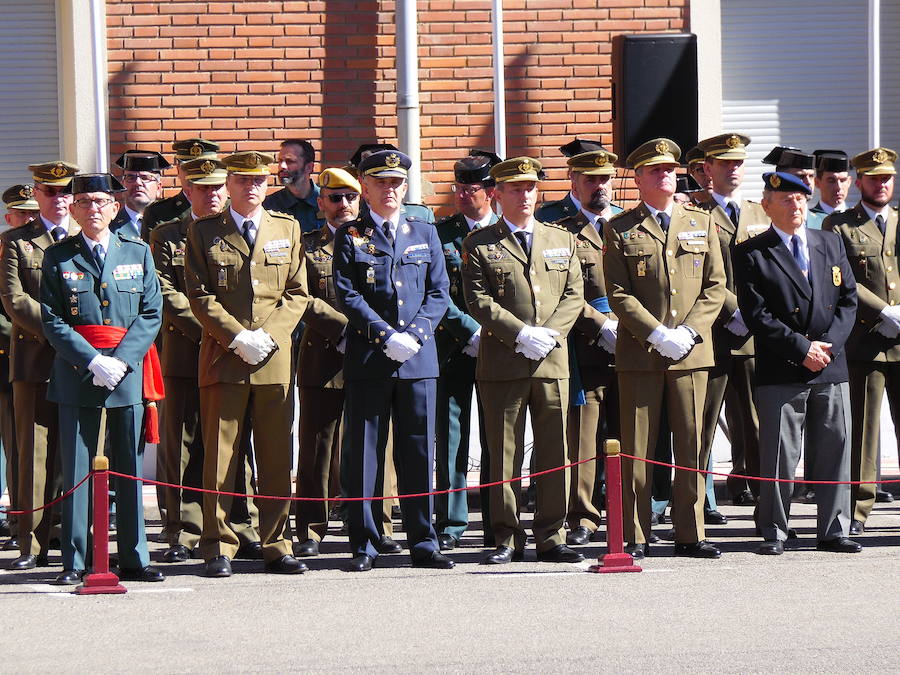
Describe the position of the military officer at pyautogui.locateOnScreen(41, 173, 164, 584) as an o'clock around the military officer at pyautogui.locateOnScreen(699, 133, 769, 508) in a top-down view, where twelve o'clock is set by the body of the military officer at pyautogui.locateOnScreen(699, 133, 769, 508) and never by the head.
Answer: the military officer at pyautogui.locateOnScreen(41, 173, 164, 584) is roughly at 2 o'clock from the military officer at pyautogui.locateOnScreen(699, 133, 769, 508).

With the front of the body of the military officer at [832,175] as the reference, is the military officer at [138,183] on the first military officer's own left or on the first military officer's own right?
on the first military officer's own right

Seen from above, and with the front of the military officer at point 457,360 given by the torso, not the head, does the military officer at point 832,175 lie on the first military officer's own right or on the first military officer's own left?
on the first military officer's own left

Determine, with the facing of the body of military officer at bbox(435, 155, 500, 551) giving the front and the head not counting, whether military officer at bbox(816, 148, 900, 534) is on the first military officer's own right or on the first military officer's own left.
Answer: on the first military officer's own left

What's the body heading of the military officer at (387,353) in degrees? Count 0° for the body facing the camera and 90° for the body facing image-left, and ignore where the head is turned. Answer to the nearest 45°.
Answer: approximately 0°

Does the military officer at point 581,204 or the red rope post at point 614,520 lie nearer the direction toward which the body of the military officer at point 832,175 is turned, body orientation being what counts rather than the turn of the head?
the red rope post
